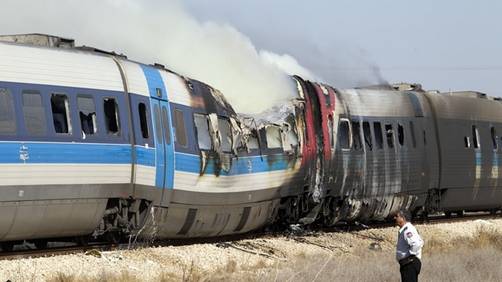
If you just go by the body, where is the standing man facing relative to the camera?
to the viewer's left
